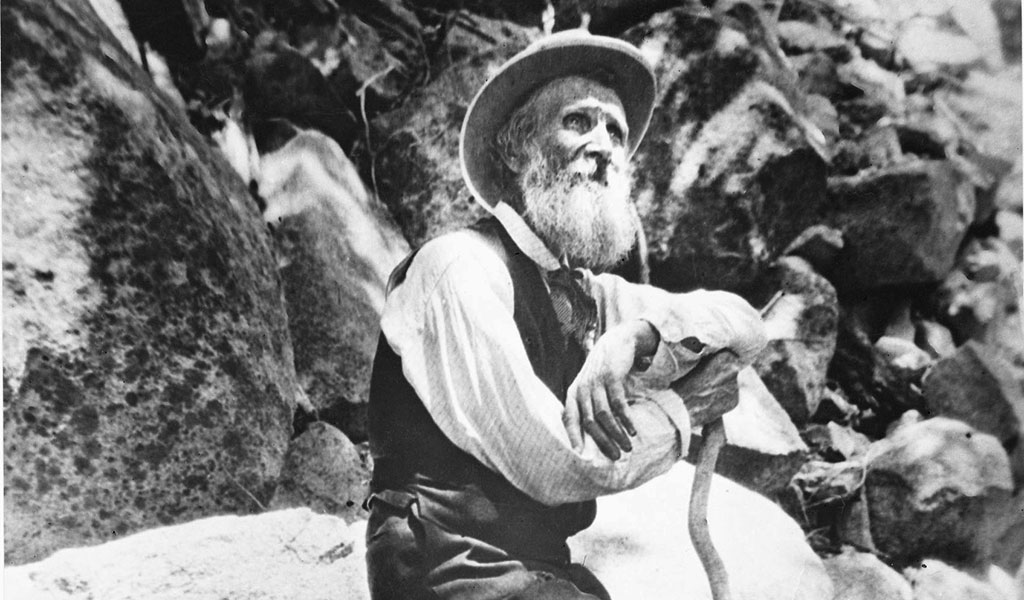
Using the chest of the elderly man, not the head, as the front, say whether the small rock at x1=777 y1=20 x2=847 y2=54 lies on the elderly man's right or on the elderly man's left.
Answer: on the elderly man's left

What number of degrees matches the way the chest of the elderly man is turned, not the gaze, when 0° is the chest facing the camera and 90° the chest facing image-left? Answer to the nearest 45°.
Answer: approximately 315°

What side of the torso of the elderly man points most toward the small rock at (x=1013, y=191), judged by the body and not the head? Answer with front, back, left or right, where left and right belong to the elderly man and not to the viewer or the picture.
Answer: left

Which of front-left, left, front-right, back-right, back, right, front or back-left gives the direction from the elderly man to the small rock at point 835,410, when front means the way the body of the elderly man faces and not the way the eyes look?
left

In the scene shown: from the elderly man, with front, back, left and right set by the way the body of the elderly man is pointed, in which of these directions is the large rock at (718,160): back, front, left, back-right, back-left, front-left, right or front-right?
left

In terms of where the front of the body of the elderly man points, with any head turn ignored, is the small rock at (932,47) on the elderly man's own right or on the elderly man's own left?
on the elderly man's own left

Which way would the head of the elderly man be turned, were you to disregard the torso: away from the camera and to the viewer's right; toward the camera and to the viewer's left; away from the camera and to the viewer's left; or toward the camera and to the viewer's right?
toward the camera and to the viewer's right

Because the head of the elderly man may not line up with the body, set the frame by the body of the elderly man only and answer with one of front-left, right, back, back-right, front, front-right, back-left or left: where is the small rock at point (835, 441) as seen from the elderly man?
left

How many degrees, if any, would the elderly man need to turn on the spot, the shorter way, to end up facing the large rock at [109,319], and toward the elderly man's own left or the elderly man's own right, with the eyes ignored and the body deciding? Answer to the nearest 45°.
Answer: approximately 135° to the elderly man's own right

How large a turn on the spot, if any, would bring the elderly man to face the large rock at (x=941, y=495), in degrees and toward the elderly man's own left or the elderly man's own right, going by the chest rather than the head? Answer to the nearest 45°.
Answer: approximately 90° to the elderly man's own left

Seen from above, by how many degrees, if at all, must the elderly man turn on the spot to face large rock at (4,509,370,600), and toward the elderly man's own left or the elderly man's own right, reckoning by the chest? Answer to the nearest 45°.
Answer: approximately 135° to the elderly man's own right
